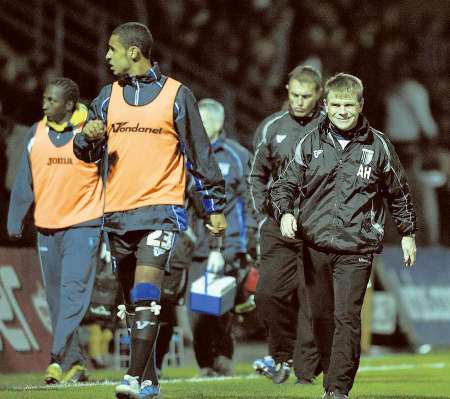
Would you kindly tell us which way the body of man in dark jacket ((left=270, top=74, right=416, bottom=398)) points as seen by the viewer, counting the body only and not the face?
toward the camera

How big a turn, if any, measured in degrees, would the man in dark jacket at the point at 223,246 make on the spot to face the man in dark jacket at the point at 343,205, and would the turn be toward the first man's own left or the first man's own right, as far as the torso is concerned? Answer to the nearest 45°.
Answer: approximately 45° to the first man's own left

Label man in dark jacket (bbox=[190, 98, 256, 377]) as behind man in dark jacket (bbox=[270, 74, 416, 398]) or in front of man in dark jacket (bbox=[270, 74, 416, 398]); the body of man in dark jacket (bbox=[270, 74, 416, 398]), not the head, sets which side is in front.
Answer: behind

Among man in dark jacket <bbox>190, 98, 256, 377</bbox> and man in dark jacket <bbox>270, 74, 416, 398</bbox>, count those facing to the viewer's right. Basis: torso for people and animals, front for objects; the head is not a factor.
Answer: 0

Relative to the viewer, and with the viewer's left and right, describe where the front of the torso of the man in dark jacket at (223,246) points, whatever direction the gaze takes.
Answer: facing the viewer and to the left of the viewer
